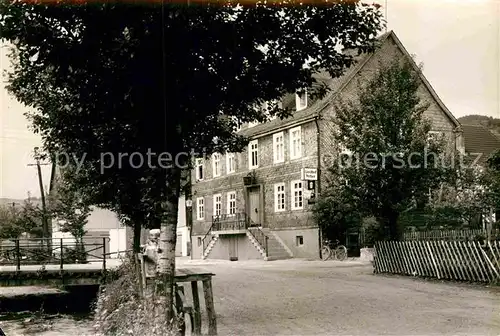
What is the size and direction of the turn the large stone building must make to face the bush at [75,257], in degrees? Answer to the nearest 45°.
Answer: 0° — it already faces it

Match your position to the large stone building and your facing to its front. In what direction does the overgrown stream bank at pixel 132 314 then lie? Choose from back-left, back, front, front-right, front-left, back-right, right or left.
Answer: front-left

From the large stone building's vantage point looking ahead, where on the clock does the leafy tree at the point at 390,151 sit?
The leafy tree is roughly at 10 o'clock from the large stone building.

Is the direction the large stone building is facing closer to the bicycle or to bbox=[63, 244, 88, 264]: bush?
the bush

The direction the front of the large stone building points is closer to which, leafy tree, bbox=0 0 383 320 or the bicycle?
the leafy tree

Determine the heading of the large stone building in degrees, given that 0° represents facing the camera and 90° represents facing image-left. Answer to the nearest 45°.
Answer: approximately 45°

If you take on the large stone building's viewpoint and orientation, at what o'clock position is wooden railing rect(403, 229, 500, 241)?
The wooden railing is roughly at 8 o'clock from the large stone building.
